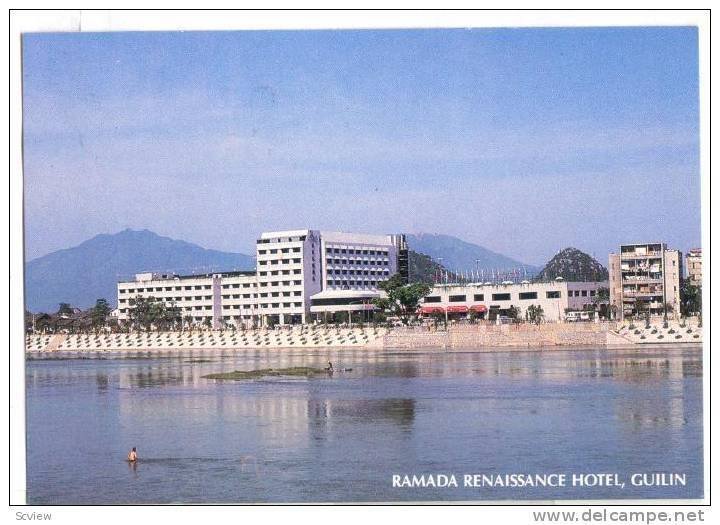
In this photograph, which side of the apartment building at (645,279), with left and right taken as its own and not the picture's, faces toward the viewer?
front

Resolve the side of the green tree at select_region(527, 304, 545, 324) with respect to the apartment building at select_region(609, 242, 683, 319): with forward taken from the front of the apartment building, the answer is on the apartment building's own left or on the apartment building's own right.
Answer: on the apartment building's own right

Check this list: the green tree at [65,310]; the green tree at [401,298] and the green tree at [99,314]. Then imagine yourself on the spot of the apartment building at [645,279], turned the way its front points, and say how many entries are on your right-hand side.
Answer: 3

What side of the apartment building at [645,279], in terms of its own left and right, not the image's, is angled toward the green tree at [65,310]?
right

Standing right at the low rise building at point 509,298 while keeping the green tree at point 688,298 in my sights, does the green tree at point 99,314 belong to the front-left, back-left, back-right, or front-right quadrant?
back-right

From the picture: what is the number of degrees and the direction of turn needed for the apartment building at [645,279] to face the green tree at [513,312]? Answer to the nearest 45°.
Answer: approximately 135° to its right

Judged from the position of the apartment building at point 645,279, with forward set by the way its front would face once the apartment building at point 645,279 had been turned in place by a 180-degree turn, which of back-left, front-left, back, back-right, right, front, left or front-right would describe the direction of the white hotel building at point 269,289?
left

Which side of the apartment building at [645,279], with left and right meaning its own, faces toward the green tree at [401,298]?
right

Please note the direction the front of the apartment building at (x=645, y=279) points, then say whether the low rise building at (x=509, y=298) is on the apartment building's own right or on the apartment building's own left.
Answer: on the apartment building's own right

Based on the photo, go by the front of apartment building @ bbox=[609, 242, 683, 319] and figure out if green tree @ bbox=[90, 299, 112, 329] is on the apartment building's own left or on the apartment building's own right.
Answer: on the apartment building's own right
